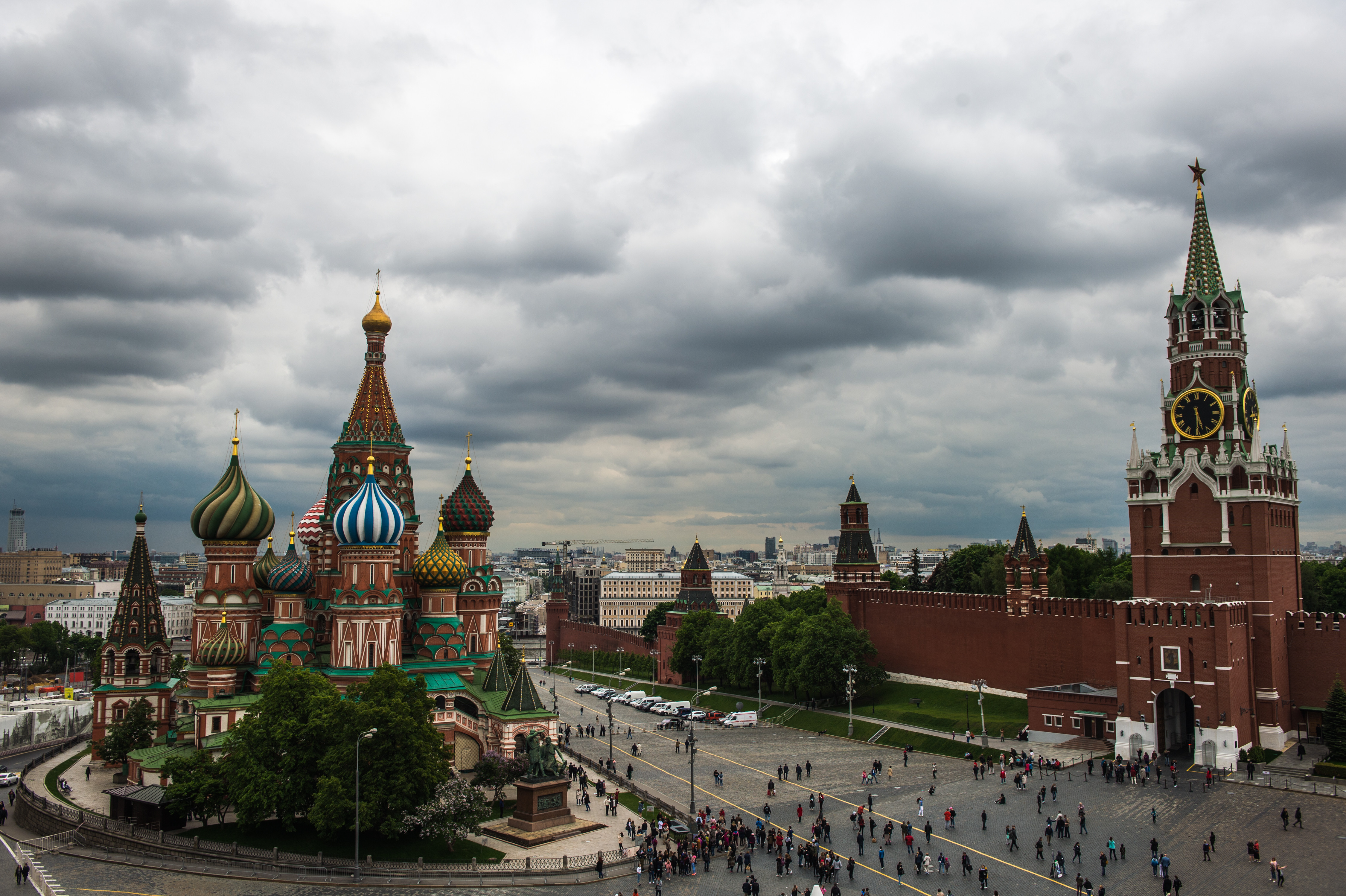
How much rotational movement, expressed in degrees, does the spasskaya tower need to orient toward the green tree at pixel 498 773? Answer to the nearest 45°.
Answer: approximately 45° to its right

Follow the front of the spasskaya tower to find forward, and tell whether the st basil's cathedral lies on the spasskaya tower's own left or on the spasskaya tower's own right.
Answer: on the spasskaya tower's own right

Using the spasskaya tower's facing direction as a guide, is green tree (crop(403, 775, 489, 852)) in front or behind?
in front

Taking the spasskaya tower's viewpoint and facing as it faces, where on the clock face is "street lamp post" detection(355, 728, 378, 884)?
The street lamp post is roughly at 1 o'clock from the spasskaya tower.

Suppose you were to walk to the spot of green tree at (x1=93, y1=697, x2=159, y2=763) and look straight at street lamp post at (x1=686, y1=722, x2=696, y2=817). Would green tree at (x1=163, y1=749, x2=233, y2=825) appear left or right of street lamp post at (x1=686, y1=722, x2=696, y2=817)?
right

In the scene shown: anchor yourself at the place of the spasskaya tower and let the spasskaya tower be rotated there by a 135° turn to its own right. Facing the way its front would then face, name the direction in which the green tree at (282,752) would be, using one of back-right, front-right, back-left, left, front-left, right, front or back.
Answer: left

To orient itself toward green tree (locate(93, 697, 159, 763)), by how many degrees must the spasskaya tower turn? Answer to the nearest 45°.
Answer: approximately 45° to its right

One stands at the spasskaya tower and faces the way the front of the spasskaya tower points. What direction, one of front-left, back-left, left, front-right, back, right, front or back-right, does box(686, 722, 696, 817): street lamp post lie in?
front-right

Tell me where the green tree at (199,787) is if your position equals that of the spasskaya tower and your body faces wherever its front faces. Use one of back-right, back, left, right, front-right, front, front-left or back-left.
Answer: front-right

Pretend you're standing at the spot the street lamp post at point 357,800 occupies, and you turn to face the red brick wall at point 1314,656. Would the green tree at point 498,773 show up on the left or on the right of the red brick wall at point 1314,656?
left

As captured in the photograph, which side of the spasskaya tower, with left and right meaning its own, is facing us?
front
